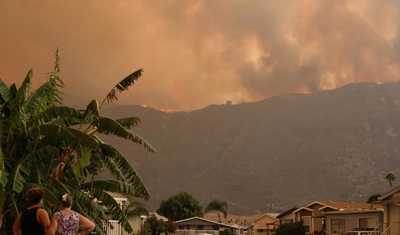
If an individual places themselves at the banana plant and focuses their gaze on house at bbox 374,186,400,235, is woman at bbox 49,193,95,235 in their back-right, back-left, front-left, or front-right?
back-right

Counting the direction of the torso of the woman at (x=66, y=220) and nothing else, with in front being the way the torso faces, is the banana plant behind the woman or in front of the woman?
in front

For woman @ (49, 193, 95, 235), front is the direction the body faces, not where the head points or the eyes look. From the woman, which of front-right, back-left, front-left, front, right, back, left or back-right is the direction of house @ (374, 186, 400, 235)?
front-right

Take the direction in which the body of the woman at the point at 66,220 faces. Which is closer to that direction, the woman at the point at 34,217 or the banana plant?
the banana plant

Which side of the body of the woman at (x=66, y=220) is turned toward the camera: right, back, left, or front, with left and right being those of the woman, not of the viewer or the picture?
back

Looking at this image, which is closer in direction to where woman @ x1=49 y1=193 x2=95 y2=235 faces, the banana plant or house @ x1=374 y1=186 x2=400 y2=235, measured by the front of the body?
the banana plant

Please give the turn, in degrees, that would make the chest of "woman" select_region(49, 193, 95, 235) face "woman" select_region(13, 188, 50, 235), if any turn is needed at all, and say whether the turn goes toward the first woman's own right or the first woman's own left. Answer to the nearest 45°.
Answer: approximately 90° to the first woman's own left

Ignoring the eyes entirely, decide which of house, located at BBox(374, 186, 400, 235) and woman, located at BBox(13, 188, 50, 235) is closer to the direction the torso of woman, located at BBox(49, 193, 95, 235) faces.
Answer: the house

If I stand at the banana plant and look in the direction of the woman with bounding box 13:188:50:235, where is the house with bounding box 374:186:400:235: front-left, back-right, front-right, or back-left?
back-left
